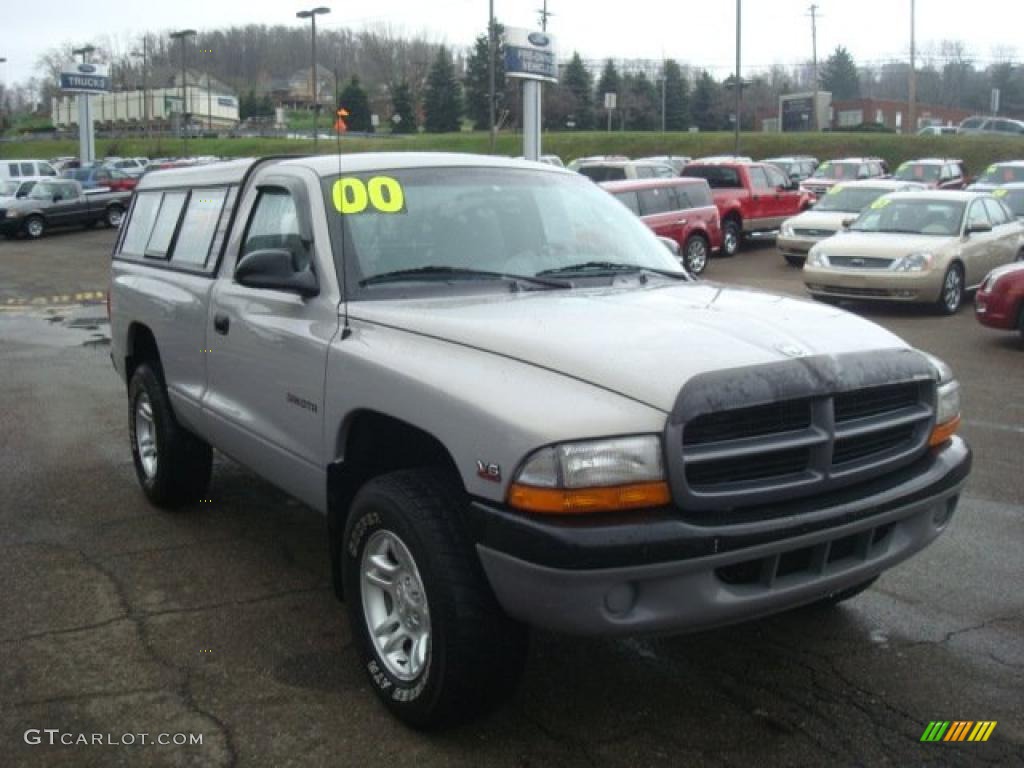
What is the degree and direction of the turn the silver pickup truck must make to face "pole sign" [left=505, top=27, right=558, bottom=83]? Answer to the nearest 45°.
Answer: approximately 135° to its left

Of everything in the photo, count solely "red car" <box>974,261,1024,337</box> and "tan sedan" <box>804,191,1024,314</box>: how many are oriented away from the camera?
0

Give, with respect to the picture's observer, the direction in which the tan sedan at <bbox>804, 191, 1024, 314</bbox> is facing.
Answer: facing the viewer and to the left of the viewer

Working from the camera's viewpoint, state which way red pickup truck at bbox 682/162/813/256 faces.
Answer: facing away from the viewer and to the right of the viewer

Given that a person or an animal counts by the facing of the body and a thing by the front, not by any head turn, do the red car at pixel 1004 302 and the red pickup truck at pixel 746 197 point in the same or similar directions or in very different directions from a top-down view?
very different directions

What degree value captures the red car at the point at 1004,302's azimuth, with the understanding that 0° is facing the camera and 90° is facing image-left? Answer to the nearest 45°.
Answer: approximately 45°
